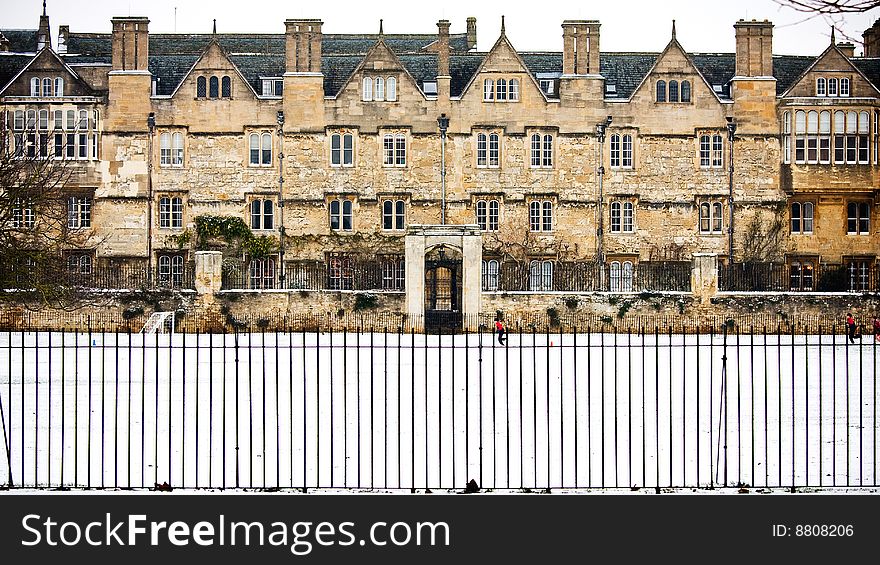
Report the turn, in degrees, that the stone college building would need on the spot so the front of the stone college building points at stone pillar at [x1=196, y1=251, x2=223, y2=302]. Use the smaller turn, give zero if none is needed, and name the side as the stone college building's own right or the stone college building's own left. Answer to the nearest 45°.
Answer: approximately 45° to the stone college building's own right

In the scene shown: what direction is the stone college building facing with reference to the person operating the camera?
facing the viewer

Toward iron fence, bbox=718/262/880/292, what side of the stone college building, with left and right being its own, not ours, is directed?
left

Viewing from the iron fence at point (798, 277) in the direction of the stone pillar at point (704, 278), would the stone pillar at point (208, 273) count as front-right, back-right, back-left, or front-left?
front-right
